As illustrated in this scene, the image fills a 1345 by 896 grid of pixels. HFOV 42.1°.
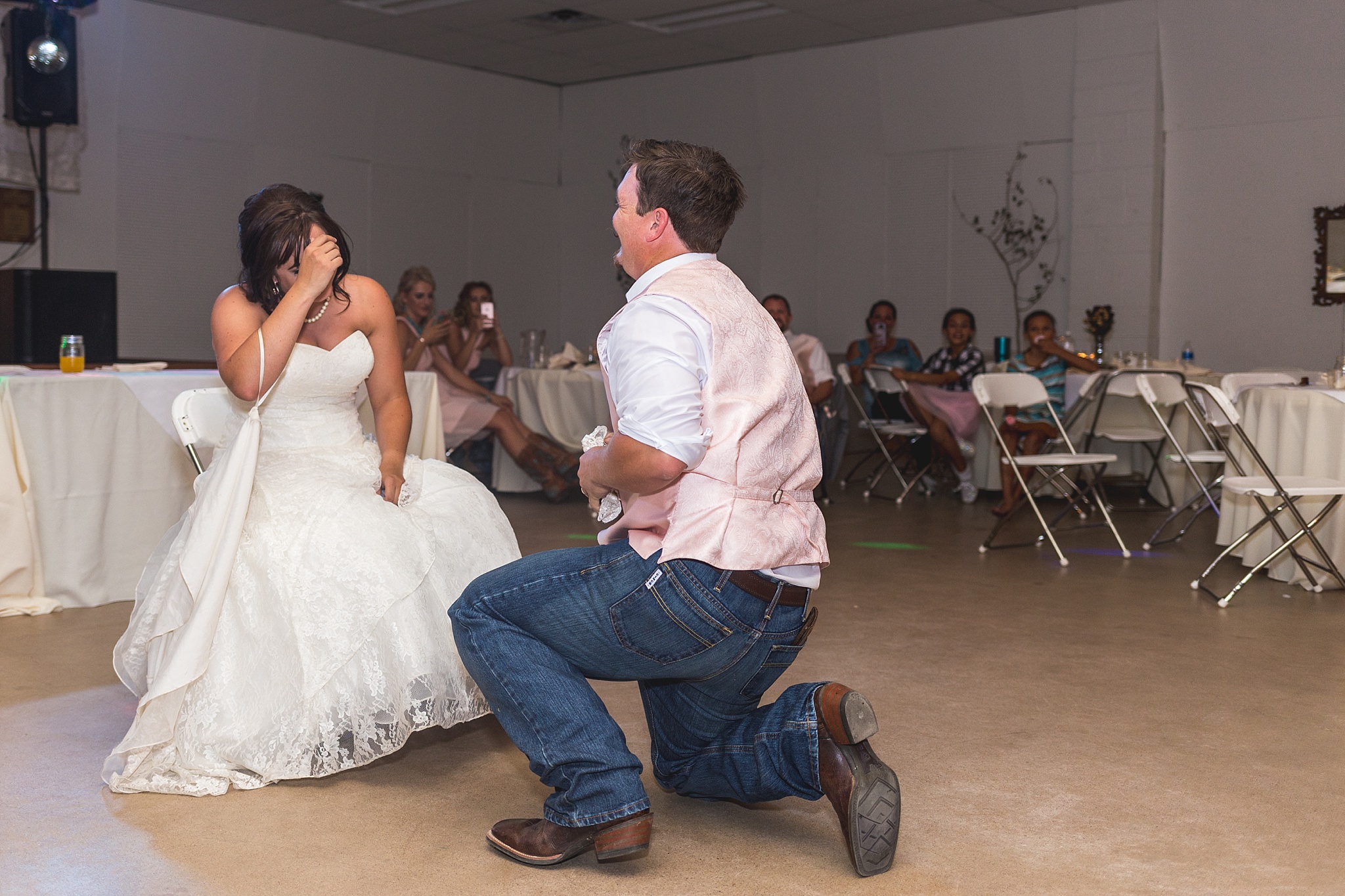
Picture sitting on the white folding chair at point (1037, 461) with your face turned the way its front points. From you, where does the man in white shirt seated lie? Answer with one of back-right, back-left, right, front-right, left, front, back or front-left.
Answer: back

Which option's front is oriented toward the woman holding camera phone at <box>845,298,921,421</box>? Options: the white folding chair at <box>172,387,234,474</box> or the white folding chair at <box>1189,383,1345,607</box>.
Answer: the white folding chair at <box>172,387,234,474</box>

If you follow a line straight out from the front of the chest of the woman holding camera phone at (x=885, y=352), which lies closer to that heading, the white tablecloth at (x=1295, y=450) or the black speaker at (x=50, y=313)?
the white tablecloth

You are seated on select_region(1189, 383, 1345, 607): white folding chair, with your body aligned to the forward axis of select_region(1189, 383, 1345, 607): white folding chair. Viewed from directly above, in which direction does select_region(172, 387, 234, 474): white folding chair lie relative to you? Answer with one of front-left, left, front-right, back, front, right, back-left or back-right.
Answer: back-right

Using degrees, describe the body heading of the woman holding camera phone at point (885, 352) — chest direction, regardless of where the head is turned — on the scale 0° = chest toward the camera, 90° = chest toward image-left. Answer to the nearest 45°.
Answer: approximately 0°

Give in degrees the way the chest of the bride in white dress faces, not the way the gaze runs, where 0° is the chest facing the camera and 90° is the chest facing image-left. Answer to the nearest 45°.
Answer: approximately 315°

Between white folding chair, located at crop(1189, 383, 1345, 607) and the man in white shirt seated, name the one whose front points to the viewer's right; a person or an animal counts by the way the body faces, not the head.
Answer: the white folding chair
